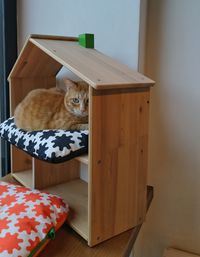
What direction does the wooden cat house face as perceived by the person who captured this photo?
facing the viewer and to the left of the viewer
